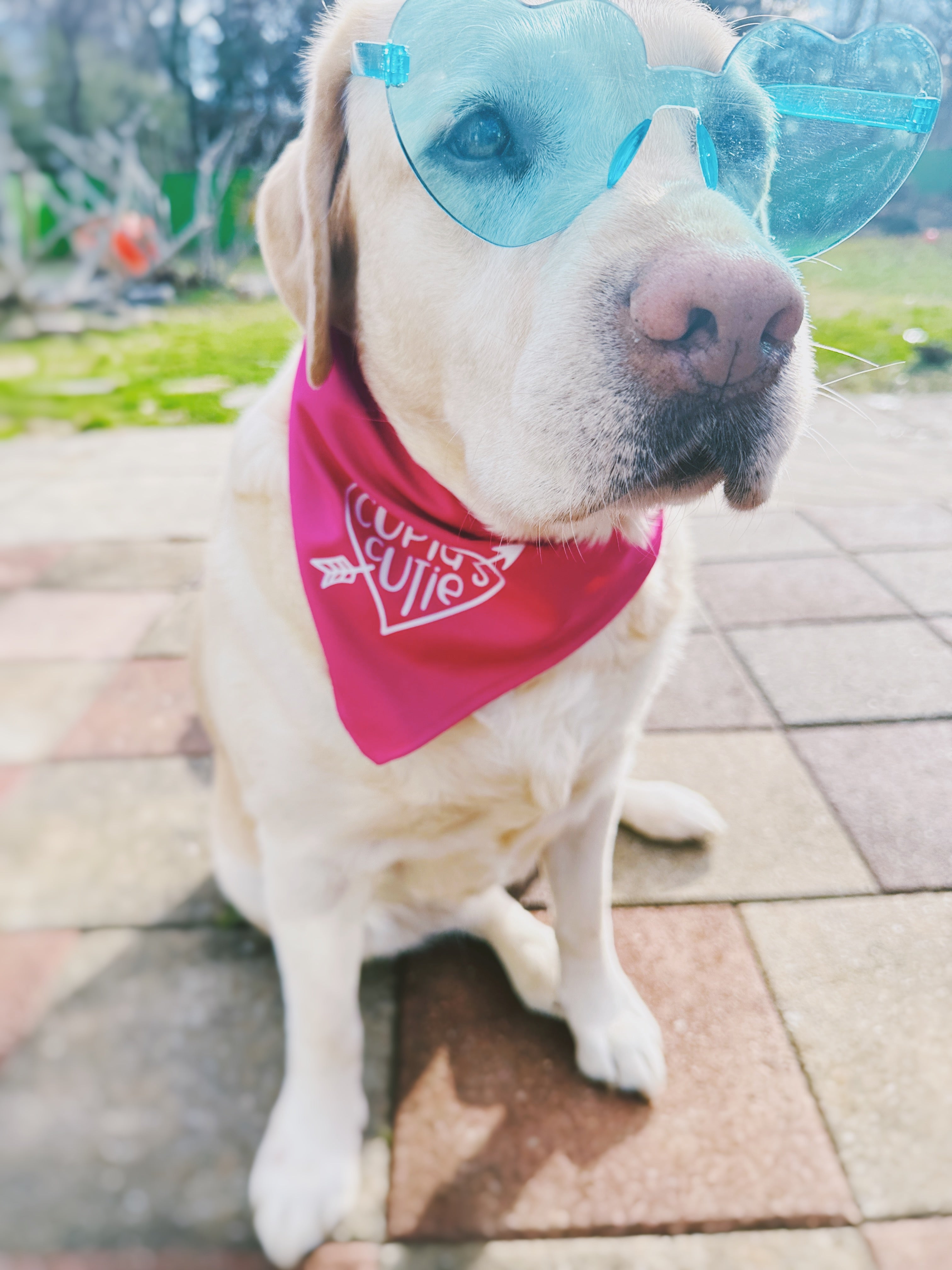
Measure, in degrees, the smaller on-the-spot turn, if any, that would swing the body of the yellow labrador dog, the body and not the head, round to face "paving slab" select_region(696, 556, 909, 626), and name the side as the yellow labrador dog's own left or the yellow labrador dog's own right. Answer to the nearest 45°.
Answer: approximately 90° to the yellow labrador dog's own left

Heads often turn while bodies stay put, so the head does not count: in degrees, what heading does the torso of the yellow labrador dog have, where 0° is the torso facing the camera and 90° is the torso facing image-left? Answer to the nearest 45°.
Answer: approximately 315°

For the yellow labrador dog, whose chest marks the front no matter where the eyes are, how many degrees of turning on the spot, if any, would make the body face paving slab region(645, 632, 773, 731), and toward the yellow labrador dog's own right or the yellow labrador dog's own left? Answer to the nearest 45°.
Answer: approximately 90° to the yellow labrador dog's own left
